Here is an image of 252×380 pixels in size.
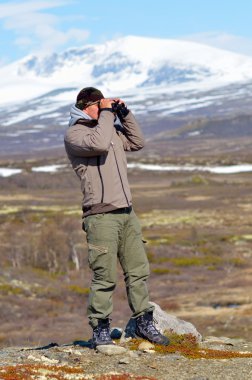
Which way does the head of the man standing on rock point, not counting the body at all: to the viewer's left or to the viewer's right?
to the viewer's right

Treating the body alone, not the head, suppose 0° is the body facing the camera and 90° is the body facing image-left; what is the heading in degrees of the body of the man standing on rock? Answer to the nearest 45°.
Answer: approximately 315°
